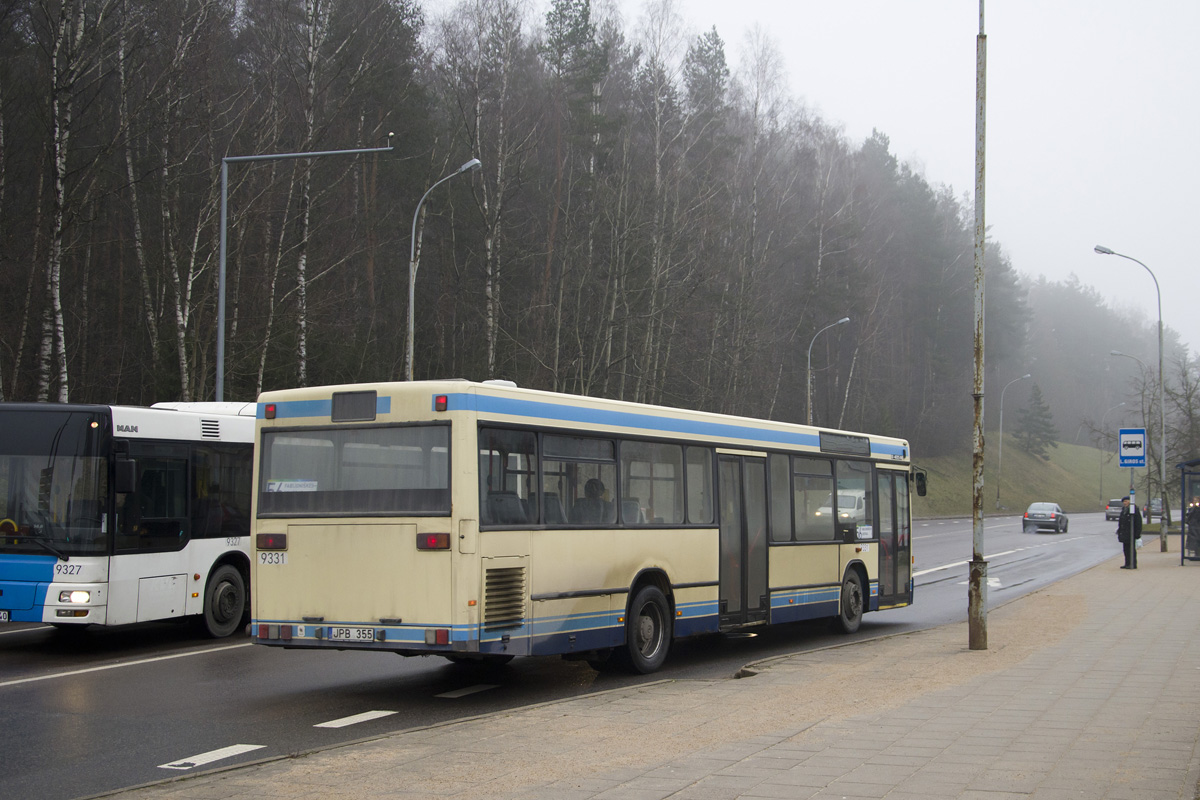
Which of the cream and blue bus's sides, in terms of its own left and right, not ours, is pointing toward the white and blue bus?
left

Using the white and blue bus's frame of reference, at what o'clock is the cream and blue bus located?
The cream and blue bus is roughly at 9 o'clock from the white and blue bus.

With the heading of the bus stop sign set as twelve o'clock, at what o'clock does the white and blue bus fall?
The white and blue bus is roughly at 1 o'clock from the bus stop sign.

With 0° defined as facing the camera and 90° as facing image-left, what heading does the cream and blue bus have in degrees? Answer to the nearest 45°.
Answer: approximately 225°

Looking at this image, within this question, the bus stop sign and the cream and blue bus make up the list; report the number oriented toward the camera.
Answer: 1

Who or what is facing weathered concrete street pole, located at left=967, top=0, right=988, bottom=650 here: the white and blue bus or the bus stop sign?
the bus stop sign

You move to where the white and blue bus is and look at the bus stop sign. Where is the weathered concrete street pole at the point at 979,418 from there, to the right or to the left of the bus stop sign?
right

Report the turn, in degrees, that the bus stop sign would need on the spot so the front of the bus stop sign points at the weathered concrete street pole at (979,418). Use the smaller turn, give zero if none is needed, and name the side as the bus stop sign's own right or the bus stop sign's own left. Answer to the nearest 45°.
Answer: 0° — it already faces it

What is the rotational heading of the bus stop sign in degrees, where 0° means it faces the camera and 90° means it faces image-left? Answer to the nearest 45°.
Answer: approximately 0°
